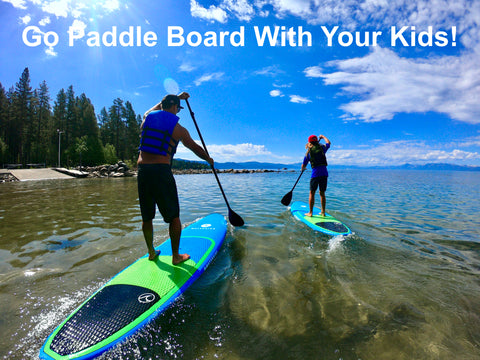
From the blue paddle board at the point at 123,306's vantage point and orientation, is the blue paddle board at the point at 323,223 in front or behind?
in front

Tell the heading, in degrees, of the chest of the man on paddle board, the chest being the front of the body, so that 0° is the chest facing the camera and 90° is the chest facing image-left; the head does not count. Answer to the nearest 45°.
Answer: approximately 225°

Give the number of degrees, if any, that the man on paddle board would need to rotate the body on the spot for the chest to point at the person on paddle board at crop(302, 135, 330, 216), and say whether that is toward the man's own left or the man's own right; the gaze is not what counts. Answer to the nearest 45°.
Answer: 0° — they already face them

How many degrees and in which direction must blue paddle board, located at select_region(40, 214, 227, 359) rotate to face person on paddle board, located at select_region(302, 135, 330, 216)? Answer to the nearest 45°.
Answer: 0° — it already faces them

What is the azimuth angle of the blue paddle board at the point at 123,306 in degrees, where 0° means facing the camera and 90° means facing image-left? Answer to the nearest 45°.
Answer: approximately 225°
